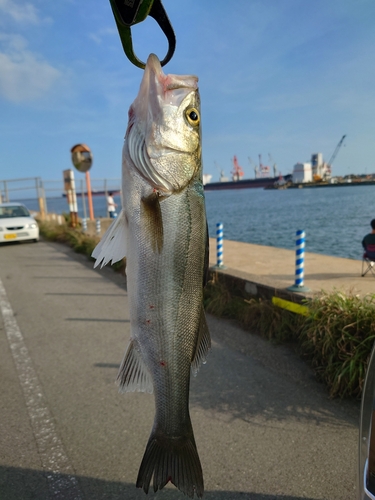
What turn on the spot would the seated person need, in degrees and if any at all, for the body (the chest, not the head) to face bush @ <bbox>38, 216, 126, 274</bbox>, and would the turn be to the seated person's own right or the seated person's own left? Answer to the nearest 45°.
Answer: approximately 90° to the seated person's own left

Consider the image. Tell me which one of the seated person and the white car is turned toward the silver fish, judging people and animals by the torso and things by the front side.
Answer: the white car

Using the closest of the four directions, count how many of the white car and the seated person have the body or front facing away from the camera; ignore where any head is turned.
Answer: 1

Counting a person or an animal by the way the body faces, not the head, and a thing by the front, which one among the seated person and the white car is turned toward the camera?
the white car

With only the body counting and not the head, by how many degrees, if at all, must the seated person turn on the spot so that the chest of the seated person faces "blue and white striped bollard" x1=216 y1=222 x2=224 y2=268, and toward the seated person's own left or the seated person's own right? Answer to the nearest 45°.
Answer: approximately 90° to the seated person's own left

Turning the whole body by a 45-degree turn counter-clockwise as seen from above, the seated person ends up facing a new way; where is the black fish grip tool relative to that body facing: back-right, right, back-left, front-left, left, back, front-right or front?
back-left

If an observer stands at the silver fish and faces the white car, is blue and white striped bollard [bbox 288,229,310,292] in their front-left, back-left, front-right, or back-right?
front-right

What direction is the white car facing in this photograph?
toward the camera

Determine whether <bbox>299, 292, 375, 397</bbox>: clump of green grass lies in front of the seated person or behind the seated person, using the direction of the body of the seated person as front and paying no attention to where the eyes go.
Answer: behind

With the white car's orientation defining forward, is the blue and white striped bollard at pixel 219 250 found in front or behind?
in front

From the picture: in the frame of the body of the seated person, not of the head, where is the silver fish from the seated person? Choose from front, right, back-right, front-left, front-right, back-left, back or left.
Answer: back

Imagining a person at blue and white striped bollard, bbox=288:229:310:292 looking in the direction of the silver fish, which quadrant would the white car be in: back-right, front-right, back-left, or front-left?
back-right

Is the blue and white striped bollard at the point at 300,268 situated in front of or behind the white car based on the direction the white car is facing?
in front

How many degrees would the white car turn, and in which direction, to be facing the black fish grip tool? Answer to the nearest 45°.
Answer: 0° — it already faces it

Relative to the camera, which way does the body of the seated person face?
away from the camera
